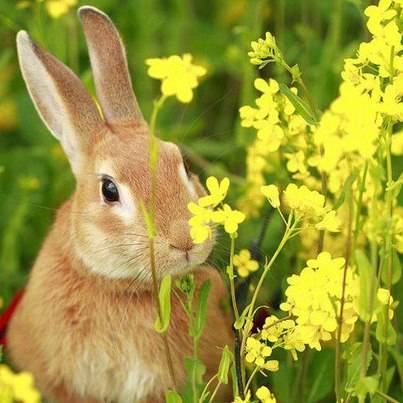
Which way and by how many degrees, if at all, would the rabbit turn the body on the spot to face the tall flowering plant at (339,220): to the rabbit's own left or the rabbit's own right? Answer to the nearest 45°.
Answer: approximately 90° to the rabbit's own left

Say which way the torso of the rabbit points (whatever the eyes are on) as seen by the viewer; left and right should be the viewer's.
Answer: facing the viewer and to the right of the viewer

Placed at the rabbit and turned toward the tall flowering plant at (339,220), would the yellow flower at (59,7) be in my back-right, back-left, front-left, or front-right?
back-left

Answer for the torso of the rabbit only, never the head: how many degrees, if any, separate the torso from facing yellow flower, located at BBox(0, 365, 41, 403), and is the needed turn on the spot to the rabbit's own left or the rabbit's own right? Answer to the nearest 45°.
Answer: approximately 45° to the rabbit's own right
